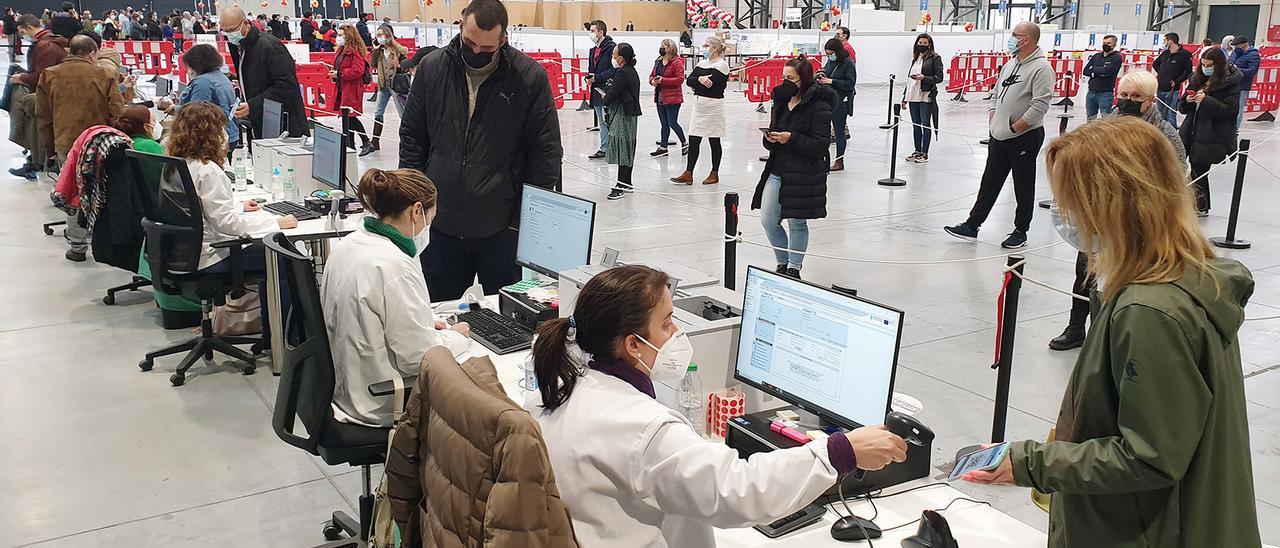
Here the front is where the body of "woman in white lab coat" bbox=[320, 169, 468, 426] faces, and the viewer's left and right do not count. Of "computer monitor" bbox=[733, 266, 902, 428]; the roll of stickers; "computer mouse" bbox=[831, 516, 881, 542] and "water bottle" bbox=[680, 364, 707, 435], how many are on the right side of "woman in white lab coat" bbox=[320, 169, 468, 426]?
4

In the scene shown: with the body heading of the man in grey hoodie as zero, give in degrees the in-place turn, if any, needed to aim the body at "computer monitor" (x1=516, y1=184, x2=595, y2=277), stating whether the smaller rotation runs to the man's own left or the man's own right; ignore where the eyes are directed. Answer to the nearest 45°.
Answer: approximately 45° to the man's own left

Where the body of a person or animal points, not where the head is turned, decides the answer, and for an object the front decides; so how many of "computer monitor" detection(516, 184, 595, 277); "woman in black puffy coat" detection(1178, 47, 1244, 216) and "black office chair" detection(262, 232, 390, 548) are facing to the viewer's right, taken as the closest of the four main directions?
1

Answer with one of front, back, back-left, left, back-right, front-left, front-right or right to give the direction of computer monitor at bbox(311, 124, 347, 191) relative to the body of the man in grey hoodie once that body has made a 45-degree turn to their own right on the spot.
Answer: front-left

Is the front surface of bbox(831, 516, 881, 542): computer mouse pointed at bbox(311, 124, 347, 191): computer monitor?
no

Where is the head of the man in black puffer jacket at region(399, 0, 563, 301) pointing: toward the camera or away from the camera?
toward the camera

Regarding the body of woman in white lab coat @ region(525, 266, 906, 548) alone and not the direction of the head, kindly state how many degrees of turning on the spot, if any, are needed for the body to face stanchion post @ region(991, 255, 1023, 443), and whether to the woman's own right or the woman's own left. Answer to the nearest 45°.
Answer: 0° — they already face it

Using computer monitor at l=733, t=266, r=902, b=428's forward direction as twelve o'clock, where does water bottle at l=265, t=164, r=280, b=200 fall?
The water bottle is roughly at 3 o'clock from the computer monitor.

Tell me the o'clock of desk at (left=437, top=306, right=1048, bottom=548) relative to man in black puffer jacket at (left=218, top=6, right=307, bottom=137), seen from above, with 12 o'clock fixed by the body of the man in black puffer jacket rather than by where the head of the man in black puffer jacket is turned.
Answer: The desk is roughly at 10 o'clock from the man in black puffer jacket.

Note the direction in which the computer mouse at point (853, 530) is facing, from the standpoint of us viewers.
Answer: facing to the right of the viewer

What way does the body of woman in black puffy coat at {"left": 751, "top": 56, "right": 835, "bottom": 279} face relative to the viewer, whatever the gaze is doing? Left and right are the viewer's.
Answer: facing the viewer and to the left of the viewer

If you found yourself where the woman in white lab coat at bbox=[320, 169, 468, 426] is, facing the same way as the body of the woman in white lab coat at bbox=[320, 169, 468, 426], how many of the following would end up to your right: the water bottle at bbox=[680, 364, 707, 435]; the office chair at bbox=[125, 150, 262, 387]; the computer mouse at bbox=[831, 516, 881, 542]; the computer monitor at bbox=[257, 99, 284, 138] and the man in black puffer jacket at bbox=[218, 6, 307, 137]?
2

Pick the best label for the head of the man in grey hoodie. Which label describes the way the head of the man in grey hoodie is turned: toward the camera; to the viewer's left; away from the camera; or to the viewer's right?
to the viewer's left

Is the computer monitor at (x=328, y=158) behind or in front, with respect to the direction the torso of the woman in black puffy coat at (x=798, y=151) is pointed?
in front

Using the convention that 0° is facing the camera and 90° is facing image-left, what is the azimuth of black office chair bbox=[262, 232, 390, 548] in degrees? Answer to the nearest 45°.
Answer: approximately 270°

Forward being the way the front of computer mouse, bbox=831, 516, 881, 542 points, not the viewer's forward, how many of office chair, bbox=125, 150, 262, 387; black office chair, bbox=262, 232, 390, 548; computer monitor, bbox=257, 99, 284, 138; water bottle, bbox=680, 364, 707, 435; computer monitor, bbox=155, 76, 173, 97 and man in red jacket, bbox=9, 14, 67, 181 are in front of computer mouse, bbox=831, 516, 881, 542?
0

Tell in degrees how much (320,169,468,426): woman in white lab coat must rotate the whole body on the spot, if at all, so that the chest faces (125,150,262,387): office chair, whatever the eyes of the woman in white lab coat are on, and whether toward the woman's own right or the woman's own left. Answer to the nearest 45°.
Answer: approximately 90° to the woman's own left

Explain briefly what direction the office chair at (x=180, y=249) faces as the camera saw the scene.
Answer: facing away from the viewer and to the right of the viewer

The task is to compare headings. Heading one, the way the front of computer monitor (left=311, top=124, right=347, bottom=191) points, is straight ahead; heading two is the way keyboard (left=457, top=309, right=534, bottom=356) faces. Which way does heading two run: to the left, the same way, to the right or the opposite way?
the same way

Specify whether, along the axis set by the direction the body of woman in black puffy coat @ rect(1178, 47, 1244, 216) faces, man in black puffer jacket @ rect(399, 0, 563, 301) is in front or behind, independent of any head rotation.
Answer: in front
